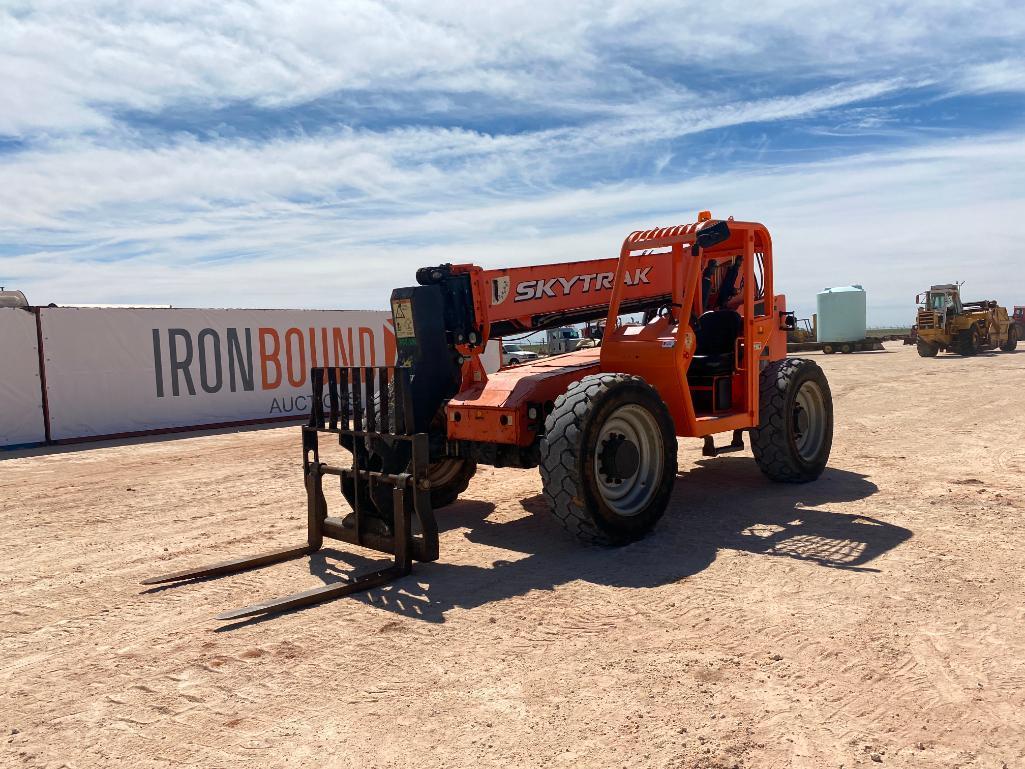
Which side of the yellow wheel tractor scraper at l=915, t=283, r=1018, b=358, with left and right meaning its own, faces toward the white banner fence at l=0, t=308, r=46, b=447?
front

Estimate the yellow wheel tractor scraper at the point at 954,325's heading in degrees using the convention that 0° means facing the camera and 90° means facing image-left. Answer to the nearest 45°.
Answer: approximately 45°

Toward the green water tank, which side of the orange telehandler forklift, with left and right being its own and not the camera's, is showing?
back

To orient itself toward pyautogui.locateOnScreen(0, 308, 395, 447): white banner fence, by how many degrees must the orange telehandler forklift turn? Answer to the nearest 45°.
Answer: approximately 90° to its right

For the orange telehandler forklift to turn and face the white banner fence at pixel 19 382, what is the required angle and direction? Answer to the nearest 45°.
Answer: approximately 90° to its right

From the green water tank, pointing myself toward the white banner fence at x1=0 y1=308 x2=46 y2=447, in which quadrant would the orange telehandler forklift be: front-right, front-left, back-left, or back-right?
front-left

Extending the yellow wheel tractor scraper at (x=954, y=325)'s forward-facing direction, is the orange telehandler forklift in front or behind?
in front

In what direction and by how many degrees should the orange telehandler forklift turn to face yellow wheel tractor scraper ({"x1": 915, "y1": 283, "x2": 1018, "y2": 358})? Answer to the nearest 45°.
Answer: approximately 180°

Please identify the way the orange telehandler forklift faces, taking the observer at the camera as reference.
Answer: facing the viewer and to the left of the viewer

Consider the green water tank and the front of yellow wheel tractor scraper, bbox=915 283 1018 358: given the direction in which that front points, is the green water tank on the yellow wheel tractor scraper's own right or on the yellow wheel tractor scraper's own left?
on the yellow wheel tractor scraper's own right

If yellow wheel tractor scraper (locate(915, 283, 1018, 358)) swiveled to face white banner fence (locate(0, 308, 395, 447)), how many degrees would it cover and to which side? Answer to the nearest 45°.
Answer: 0° — it already faces it
